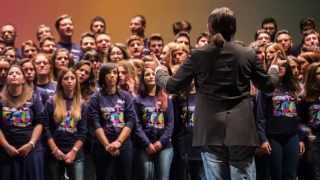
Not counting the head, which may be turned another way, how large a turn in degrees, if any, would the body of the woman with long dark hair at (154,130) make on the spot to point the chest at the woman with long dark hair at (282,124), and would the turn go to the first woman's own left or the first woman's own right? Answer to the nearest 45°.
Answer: approximately 90° to the first woman's own left

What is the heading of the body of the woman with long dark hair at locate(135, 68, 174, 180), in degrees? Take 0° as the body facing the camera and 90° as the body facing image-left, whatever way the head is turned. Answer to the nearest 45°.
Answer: approximately 0°

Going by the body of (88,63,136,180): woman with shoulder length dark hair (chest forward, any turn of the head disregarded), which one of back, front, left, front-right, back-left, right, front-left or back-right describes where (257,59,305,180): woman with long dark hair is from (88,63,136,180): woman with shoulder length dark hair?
left

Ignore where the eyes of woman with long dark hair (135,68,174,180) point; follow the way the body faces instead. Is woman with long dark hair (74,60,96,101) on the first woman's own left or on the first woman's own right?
on the first woman's own right

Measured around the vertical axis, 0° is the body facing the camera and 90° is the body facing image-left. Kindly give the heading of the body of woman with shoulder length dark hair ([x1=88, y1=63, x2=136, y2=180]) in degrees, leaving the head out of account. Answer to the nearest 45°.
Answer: approximately 0°

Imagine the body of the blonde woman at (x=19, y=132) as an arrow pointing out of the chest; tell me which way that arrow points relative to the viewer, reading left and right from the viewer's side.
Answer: facing the viewer

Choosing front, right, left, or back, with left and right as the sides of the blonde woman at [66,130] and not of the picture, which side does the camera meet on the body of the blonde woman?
front
